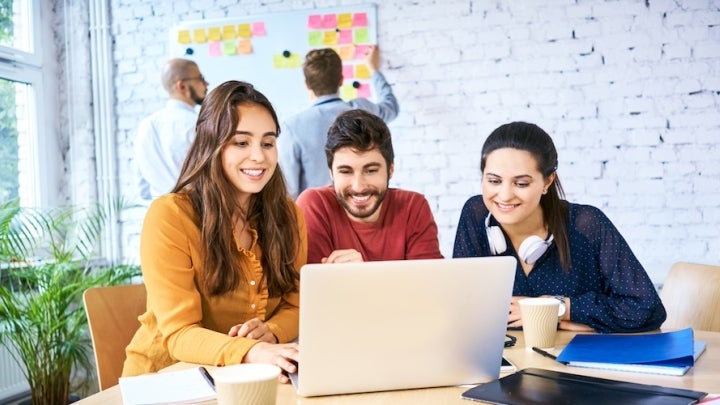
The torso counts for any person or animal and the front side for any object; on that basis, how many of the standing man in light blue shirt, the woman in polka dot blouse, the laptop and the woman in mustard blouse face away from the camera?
2

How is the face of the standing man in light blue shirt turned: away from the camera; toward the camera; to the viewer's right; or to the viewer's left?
away from the camera

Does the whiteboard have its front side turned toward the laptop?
yes

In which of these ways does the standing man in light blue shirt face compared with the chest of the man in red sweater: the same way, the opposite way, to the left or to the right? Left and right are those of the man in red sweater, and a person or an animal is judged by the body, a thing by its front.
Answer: the opposite way

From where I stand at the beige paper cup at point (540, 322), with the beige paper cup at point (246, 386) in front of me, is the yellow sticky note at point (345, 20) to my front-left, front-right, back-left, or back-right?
back-right

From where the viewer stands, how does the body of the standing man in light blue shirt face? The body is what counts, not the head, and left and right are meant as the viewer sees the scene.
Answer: facing away from the viewer

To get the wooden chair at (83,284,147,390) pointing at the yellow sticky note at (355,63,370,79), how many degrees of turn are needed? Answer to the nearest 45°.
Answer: approximately 90° to its left

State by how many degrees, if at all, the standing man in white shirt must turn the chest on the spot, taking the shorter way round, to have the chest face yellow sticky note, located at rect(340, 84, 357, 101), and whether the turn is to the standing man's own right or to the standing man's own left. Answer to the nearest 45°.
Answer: approximately 45° to the standing man's own right

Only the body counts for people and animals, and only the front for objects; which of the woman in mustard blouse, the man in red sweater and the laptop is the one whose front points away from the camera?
the laptop

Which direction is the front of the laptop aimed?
away from the camera
